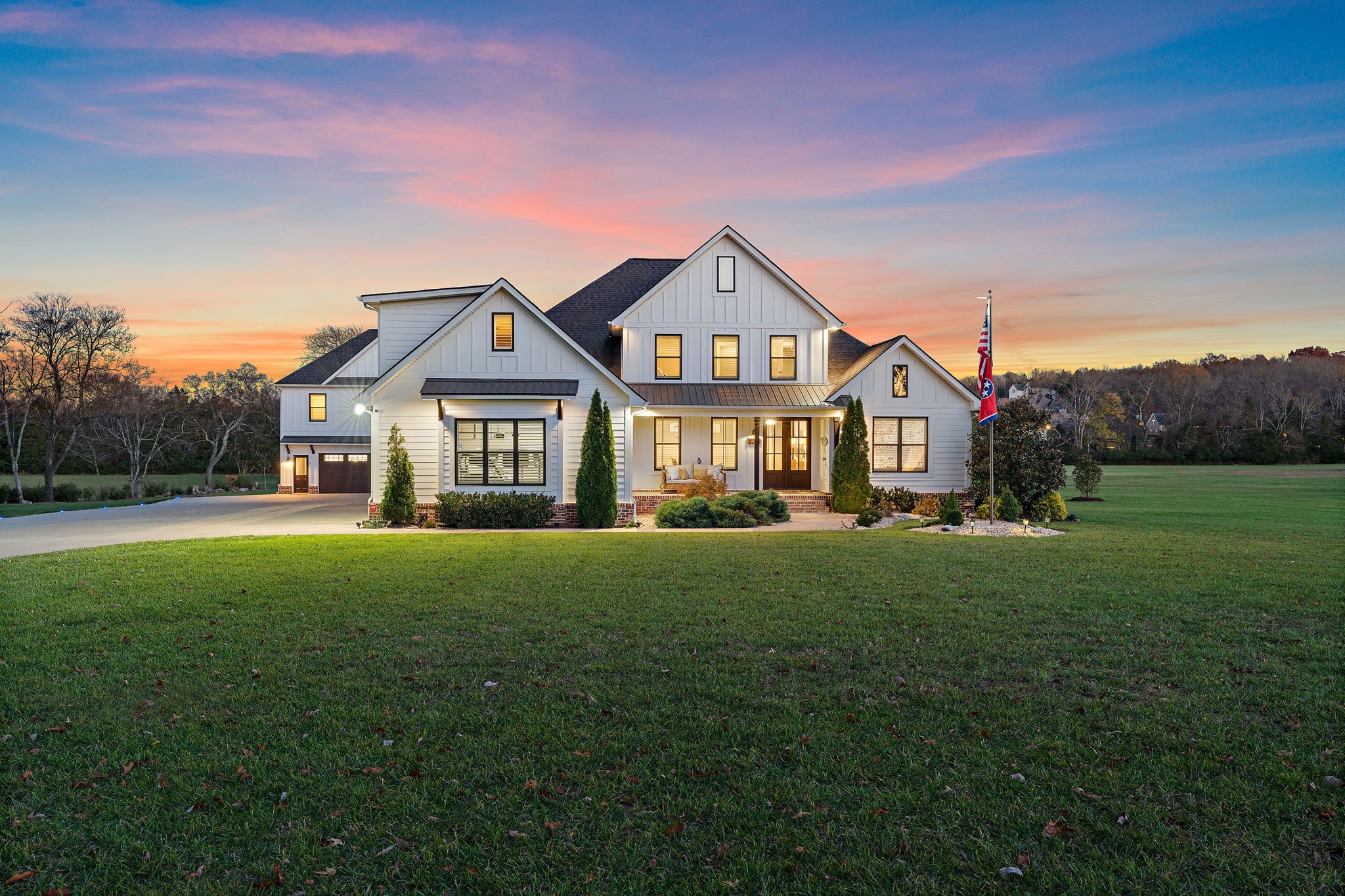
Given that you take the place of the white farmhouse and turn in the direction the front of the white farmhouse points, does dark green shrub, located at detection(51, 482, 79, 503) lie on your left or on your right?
on your right

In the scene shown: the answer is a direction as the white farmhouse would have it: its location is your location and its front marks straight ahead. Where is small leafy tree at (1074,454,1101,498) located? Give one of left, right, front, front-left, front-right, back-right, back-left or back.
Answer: left

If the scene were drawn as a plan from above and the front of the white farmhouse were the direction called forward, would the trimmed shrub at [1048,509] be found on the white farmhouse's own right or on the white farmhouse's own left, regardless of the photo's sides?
on the white farmhouse's own left

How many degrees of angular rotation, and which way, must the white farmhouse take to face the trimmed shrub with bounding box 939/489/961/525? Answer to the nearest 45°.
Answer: approximately 45° to its left

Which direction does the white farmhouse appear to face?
toward the camera

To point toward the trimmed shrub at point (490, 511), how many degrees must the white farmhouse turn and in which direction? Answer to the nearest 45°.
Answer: approximately 45° to its right

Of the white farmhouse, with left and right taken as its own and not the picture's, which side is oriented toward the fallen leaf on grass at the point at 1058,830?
front
